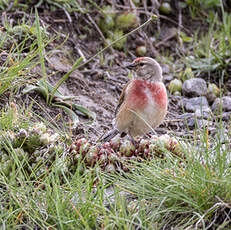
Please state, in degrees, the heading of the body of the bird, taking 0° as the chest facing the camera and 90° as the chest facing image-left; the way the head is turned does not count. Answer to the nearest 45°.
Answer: approximately 315°

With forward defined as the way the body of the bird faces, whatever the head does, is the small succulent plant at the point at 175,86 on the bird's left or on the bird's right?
on the bird's left

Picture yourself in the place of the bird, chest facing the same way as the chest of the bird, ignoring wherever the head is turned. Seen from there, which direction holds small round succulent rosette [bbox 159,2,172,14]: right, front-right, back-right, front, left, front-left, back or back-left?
back-left

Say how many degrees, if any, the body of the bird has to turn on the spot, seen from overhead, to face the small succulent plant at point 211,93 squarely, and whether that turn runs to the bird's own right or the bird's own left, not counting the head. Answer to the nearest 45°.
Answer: approximately 90° to the bird's own left

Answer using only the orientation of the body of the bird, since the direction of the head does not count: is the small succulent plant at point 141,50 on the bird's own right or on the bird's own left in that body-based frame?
on the bird's own left

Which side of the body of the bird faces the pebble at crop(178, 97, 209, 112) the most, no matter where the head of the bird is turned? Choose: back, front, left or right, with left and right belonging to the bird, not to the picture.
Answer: left

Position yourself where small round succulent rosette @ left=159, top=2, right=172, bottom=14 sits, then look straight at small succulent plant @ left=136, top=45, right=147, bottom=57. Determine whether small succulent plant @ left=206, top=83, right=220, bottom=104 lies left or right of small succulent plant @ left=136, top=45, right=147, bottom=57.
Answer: left
